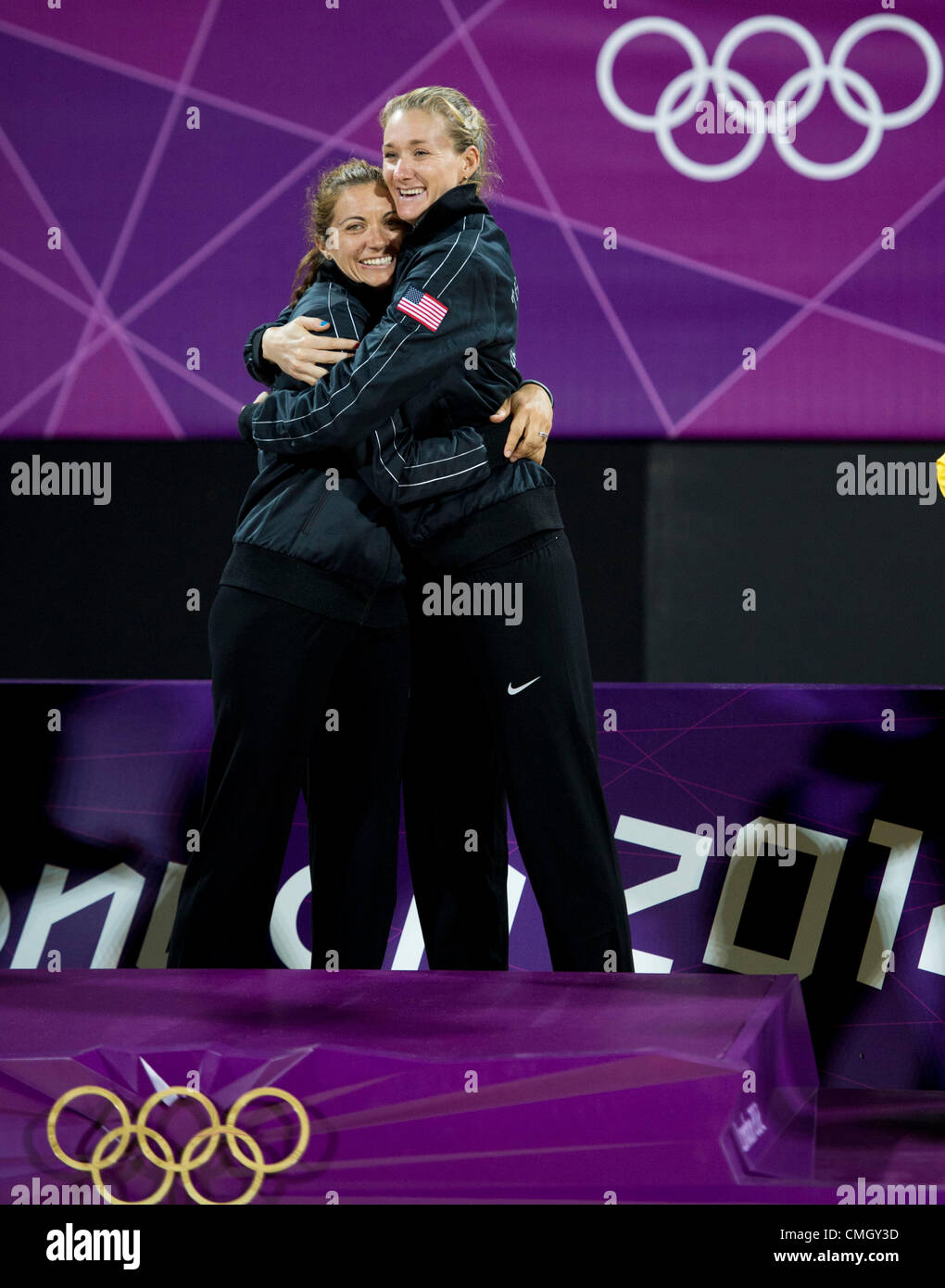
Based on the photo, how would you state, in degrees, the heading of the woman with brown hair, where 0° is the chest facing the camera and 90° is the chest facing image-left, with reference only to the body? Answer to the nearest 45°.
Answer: approximately 315°

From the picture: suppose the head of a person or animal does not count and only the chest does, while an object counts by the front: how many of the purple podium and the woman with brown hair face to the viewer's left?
0

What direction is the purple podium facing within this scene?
toward the camera
